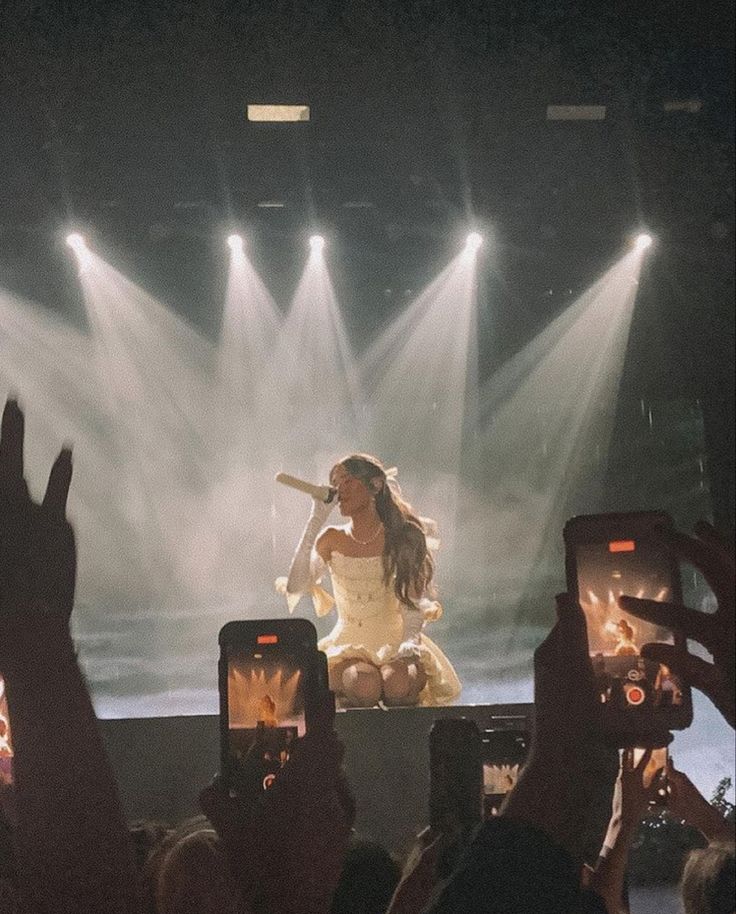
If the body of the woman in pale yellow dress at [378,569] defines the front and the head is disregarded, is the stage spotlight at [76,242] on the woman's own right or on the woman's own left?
on the woman's own right

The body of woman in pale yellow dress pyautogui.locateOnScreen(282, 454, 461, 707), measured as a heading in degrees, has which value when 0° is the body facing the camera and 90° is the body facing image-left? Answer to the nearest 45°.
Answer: approximately 0°
